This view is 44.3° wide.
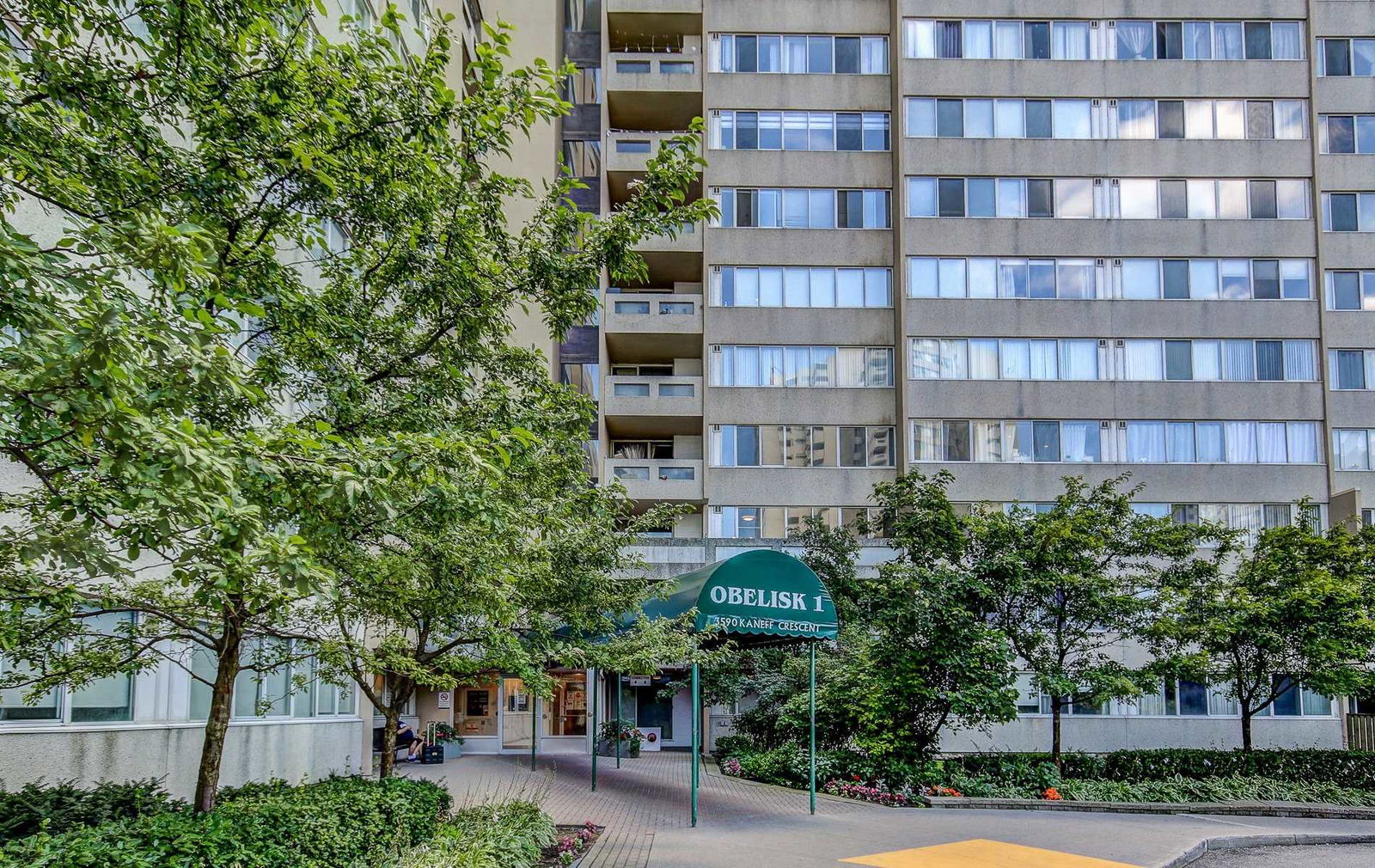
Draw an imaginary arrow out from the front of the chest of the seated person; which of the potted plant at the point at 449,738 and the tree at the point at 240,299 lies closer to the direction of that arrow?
the tree

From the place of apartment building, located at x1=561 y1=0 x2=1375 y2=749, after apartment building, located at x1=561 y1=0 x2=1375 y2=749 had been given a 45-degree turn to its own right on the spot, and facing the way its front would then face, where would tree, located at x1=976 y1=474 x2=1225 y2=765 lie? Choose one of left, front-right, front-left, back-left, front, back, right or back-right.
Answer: front-left

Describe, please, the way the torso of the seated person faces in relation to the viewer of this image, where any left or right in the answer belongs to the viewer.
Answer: facing the viewer and to the right of the viewer

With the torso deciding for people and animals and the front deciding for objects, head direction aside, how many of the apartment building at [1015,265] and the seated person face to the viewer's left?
0

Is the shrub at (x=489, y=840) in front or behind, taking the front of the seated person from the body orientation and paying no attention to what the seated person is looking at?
in front

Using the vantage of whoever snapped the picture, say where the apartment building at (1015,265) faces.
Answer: facing the viewer
